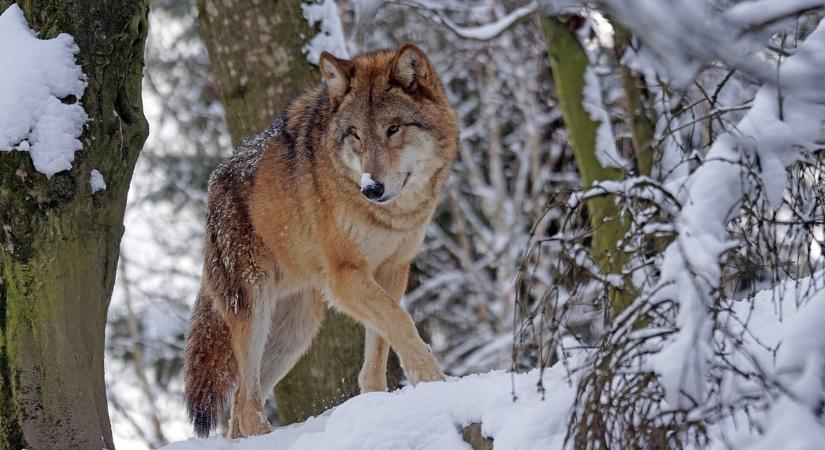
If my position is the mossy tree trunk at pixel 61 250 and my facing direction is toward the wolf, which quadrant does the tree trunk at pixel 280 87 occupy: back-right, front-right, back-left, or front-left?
front-left

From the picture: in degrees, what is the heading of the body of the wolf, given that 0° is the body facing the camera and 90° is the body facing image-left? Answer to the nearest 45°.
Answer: approximately 315°

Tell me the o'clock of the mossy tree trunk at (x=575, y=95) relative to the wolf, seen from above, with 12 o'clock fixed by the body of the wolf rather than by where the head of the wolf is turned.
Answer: The mossy tree trunk is roughly at 9 o'clock from the wolf.

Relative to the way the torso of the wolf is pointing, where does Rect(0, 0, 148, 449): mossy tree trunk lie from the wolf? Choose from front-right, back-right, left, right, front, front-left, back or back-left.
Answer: right
